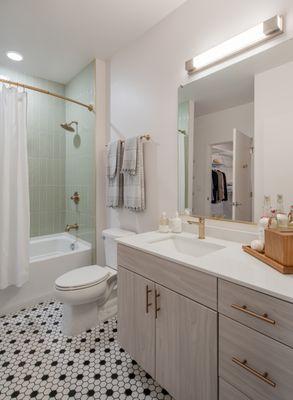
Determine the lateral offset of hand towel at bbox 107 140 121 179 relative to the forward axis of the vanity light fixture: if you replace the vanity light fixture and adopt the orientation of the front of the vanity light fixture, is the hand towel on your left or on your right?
on your right

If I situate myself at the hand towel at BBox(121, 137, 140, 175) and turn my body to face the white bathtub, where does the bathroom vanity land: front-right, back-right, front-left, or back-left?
back-left

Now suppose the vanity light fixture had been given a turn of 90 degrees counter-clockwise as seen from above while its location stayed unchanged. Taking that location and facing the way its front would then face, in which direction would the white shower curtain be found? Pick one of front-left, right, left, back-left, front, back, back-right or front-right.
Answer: back-right

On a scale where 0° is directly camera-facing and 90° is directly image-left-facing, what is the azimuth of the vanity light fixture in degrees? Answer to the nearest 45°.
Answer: approximately 45°

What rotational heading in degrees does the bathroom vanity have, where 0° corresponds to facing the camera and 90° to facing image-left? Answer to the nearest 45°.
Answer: approximately 45°

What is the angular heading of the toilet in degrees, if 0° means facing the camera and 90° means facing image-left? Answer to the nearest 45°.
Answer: approximately 45°

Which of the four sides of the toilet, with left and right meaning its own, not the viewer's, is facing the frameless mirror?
left
